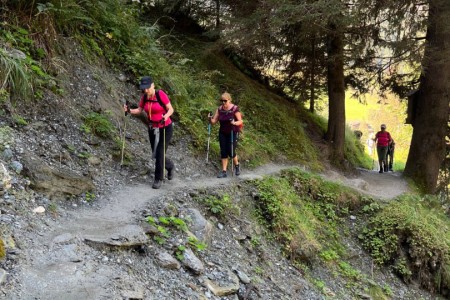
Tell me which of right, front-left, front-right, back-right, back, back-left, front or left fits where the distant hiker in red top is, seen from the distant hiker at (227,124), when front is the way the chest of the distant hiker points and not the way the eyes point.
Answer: back

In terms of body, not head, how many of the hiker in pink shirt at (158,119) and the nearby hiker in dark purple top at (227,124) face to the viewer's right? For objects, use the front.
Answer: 0

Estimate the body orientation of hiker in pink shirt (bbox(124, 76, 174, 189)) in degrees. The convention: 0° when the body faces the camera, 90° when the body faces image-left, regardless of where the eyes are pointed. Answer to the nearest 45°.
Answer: approximately 45°

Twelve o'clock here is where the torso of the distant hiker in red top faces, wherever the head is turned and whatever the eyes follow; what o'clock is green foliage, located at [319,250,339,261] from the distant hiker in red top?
The green foliage is roughly at 12 o'clock from the distant hiker in red top.

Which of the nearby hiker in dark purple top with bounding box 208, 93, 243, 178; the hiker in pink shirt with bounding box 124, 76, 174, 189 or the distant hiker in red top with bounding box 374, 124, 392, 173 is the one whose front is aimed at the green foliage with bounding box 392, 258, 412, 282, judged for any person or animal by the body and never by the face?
the distant hiker in red top

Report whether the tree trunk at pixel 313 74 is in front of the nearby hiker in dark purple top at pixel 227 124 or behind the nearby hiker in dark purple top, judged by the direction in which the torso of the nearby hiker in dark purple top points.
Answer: behind
